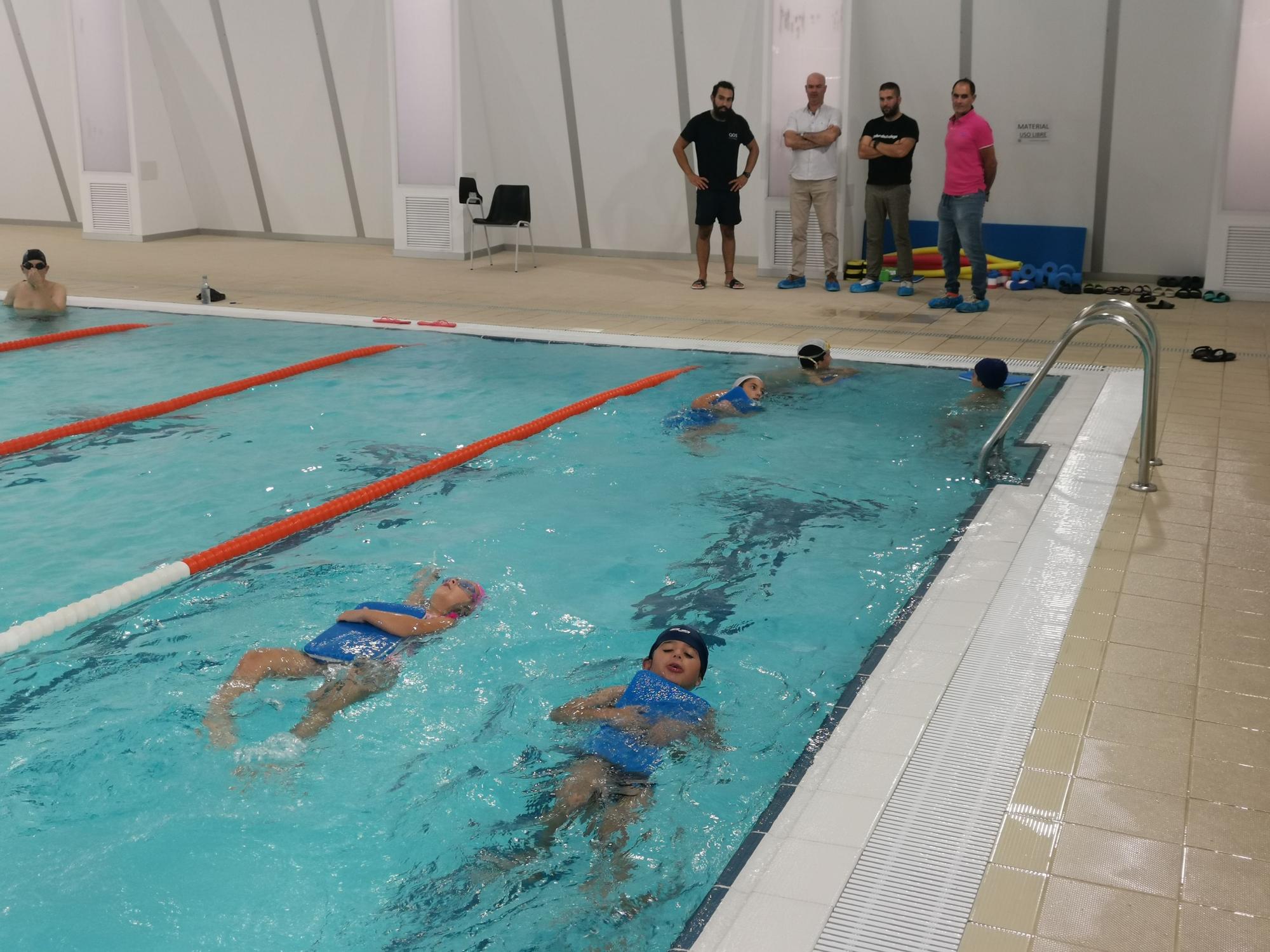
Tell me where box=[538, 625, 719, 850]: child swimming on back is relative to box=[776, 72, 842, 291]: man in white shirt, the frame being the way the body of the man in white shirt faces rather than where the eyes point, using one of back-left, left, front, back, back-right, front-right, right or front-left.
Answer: front

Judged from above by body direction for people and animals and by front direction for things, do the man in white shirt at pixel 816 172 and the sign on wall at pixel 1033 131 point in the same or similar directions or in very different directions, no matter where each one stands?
same or similar directions

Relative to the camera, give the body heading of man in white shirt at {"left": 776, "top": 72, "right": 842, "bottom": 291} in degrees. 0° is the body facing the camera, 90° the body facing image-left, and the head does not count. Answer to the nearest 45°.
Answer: approximately 0°

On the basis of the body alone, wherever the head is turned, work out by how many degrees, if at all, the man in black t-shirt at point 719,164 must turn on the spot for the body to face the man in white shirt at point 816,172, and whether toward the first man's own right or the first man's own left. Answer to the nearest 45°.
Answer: approximately 90° to the first man's own left

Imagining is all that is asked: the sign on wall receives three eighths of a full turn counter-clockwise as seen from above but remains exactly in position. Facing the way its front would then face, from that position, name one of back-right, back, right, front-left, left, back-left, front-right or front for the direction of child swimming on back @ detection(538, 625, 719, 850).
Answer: back-right

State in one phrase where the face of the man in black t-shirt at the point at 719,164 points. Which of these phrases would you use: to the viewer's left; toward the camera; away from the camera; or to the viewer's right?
toward the camera

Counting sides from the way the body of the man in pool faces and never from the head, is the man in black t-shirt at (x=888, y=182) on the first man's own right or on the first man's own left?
on the first man's own left

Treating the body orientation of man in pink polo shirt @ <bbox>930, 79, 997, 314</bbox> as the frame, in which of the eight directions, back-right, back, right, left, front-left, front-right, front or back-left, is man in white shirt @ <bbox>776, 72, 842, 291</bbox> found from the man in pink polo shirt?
right

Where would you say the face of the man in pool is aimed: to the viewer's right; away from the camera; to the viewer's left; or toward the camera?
toward the camera

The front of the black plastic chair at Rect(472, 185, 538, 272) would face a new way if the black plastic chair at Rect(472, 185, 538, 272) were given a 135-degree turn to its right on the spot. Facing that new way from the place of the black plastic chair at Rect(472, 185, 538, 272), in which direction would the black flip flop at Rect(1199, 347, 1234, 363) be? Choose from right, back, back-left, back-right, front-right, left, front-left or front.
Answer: back-right

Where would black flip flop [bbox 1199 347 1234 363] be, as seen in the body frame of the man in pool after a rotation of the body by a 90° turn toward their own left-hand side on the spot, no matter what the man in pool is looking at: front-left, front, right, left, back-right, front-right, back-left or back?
front-right

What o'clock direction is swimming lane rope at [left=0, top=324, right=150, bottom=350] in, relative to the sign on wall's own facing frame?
The swimming lane rope is roughly at 2 o'clock from the sign on wall.

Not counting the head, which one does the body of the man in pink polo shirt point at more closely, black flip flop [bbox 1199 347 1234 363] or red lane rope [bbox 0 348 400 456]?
the red lane rope

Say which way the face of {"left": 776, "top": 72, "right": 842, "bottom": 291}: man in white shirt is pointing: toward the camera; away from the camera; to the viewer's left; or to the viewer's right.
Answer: toward the camera

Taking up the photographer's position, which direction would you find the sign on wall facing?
facing the viewer

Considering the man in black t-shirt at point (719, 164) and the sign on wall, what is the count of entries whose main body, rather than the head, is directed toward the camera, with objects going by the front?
2

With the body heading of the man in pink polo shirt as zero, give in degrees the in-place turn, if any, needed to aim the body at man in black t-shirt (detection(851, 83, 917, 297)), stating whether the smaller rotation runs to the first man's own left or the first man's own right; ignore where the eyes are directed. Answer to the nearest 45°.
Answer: approximately 90° to the first man's own right

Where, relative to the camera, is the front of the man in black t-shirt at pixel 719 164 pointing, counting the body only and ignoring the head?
toward the camera

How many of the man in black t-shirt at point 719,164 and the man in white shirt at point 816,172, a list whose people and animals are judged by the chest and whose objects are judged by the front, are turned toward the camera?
2

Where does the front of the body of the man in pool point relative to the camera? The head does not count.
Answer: toward the camera
